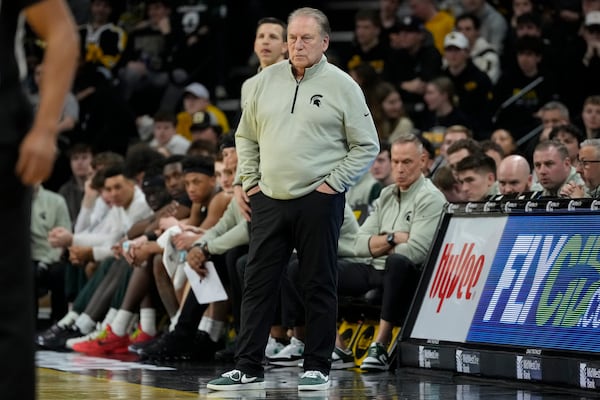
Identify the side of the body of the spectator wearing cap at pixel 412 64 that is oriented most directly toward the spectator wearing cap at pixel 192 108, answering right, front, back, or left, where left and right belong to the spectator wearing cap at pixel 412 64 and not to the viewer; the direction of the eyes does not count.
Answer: right

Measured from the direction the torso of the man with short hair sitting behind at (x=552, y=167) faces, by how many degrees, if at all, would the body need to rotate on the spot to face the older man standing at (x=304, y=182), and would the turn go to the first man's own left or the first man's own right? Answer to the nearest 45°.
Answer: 0° — they already face them

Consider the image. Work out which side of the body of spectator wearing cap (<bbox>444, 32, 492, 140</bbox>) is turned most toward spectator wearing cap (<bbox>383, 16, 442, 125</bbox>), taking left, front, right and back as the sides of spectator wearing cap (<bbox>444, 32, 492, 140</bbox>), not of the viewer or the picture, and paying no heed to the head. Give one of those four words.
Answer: right

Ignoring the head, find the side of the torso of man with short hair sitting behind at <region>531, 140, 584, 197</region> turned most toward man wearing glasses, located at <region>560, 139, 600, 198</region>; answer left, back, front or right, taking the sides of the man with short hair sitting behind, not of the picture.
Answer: left

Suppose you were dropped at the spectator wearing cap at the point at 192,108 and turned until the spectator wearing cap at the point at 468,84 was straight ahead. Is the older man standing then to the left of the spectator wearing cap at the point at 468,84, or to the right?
right
